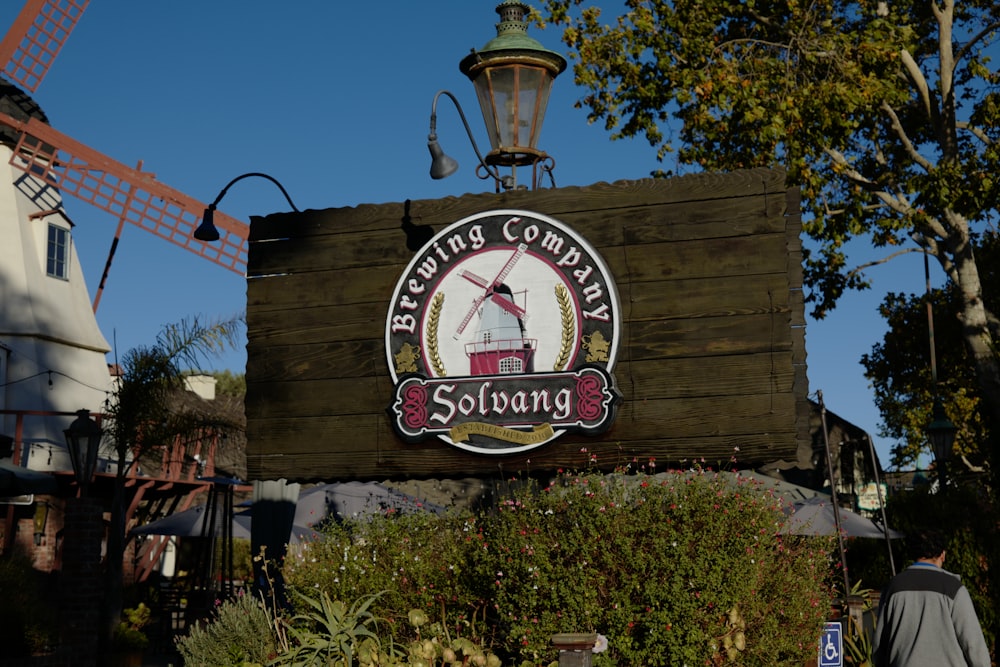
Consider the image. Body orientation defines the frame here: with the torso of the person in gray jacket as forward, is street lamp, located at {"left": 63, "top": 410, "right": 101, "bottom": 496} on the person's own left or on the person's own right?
on the person's own left

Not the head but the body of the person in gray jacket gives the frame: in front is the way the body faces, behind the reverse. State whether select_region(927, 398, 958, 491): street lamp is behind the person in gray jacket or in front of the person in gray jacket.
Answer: in front

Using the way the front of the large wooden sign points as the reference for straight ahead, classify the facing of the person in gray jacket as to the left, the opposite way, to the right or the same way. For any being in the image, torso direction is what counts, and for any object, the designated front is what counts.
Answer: the opposite way

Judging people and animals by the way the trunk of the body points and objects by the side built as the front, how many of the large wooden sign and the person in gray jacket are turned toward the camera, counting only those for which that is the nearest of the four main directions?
1

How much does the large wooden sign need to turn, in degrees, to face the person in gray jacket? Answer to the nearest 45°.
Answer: approximately 45° to its left

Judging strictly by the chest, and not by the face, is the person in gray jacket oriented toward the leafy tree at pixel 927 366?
yes

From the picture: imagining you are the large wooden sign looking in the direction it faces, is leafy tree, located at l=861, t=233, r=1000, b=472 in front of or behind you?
behind

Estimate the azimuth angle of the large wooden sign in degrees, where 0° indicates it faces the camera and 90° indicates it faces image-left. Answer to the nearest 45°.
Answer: approximately 0°

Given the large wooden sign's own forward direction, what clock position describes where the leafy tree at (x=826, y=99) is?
The leafy tree is roughly at 7 o'clock from the large wooden sign.

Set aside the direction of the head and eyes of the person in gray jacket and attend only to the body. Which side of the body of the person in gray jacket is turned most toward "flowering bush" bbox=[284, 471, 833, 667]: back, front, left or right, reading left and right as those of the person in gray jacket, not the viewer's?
left

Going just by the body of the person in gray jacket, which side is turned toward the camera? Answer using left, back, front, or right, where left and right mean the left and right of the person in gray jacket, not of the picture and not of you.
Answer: back
